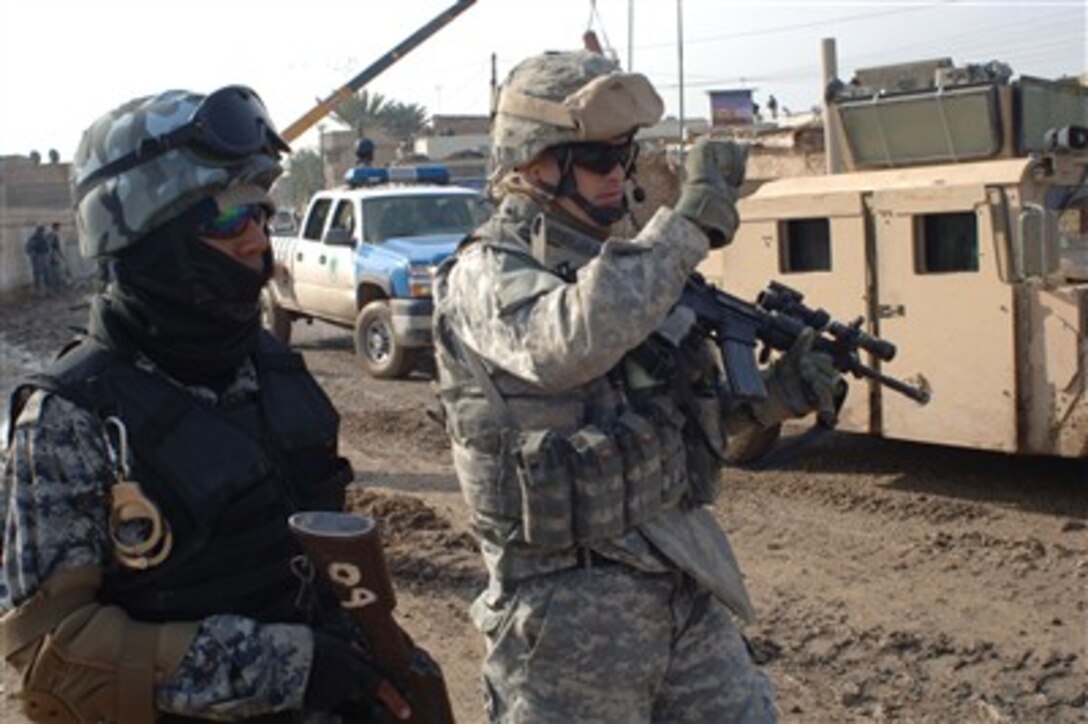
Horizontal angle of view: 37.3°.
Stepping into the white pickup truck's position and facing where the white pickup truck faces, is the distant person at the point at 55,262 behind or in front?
behind

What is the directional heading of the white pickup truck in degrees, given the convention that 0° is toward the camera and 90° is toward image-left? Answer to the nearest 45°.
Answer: approximately 315°

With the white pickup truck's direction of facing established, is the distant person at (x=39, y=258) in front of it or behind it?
behind

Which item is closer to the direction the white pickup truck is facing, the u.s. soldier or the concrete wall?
the u.s. soldier

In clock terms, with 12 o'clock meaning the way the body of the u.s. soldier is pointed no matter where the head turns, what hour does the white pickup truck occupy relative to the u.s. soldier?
The white pickup truck is roughly at 7 o'clock from the u.s. soldier.

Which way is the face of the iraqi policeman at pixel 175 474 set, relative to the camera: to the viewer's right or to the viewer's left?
to the viewer's right

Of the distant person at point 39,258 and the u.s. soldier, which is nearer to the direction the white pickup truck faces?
the u.s. soldier

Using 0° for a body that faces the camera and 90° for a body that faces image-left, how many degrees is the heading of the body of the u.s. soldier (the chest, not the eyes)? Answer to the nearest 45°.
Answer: approximately 315°

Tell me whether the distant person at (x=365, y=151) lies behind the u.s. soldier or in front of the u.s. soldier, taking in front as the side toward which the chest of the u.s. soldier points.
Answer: behind

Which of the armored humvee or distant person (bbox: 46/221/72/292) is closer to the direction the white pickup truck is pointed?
the armored humvee
